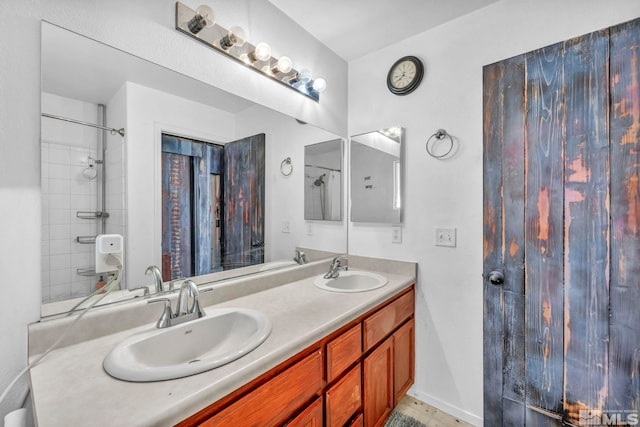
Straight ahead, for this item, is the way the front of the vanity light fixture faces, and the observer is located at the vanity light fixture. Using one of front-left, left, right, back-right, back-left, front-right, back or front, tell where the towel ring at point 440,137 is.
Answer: front-left

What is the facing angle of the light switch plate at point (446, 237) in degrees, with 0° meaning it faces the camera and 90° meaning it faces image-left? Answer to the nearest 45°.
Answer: approximately 0°

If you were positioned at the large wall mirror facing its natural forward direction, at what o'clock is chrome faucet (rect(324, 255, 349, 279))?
The chrome faucet is roughly at 10 o'clock from the large wall mirror.

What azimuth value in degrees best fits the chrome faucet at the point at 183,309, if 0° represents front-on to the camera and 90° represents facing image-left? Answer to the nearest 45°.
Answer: approximately 315°

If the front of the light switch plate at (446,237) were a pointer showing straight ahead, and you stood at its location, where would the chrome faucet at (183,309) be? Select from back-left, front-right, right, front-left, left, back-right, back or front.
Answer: front-right

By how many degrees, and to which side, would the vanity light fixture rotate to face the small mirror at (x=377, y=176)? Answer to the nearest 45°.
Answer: approximately 45° to its left

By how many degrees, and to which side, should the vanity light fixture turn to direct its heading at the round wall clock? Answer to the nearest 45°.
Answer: approximately 45° to its left

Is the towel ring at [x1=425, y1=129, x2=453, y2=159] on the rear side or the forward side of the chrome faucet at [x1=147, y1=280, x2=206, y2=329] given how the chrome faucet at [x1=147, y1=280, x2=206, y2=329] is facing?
on the forward side
